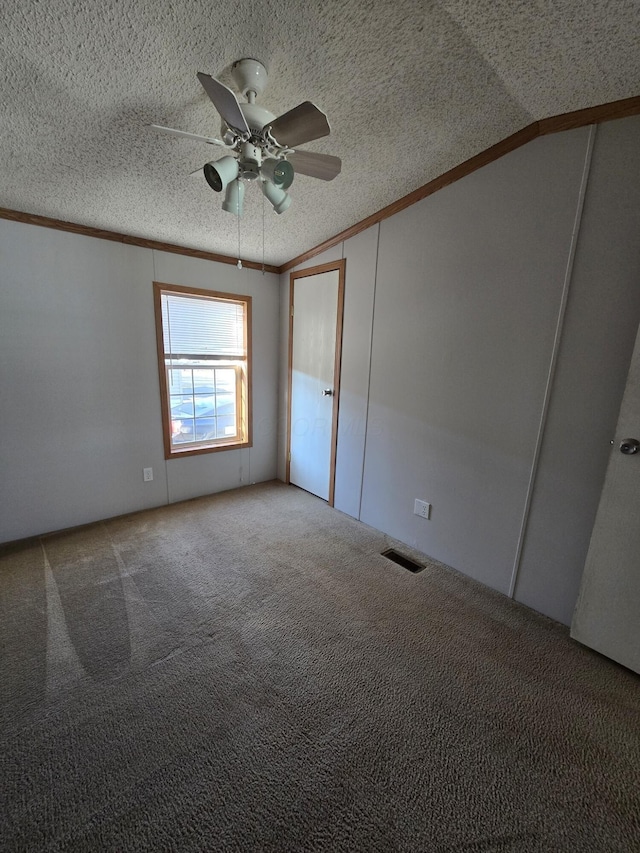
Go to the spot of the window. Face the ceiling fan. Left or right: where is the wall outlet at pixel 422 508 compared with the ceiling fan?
left

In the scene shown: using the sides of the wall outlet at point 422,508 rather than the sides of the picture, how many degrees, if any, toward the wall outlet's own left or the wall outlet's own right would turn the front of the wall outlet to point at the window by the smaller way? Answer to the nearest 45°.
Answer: approximately 45° to the wall outlet's own right

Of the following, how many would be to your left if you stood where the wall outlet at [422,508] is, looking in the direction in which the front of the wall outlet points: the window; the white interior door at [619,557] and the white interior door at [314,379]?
1

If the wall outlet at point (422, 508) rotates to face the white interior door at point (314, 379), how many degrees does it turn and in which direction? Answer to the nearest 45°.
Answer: approximately 90° to its right

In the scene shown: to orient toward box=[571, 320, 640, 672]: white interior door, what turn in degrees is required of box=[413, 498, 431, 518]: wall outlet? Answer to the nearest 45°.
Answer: approximately 90° to its left

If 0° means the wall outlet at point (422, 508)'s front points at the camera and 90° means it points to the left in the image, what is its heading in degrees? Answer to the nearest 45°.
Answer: approximately 45°

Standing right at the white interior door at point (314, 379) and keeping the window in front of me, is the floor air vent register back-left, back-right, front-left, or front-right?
back-left

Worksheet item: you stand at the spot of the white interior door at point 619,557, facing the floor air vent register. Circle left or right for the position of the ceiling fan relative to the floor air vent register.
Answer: left
